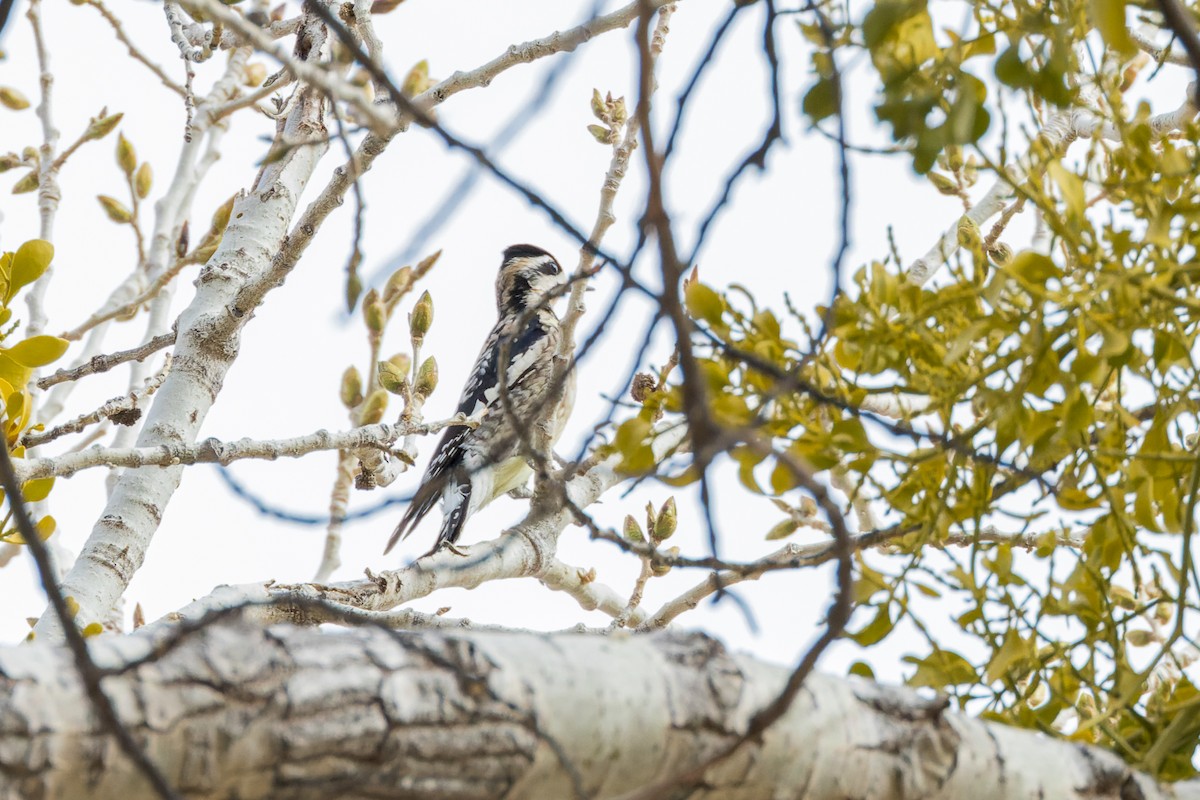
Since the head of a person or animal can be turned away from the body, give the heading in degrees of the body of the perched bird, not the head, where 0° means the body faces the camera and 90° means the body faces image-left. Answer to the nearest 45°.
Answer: approximately 270°

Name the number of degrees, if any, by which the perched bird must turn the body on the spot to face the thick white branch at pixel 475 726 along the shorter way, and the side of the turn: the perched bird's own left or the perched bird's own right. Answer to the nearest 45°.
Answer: approximately 90° to the perched bird's own right
